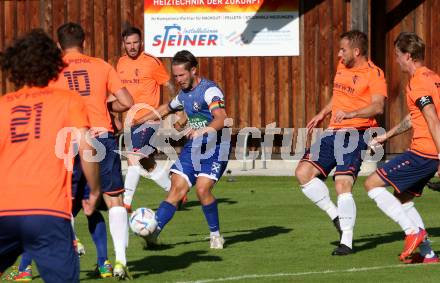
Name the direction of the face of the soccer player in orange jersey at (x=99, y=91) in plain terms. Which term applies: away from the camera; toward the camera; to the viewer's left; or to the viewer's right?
away from the camera

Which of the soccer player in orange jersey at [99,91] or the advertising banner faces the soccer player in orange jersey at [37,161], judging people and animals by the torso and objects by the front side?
the advertising banner

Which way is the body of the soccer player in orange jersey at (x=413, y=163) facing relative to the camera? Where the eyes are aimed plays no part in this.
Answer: to the viewer's left

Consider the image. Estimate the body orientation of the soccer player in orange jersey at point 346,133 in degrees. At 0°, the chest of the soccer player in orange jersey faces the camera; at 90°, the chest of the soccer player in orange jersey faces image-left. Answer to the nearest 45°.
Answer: approximately 45°

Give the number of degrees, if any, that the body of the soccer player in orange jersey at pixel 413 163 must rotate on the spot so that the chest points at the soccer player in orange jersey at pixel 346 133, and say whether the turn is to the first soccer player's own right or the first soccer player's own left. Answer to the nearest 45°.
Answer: approximately 45° to the first soccer player's own right

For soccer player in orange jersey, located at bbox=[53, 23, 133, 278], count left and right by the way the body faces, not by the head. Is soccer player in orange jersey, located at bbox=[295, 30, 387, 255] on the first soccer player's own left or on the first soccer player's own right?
on the first soccer player's own right

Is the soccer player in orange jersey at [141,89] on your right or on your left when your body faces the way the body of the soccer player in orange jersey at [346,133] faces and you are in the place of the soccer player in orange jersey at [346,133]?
on your right

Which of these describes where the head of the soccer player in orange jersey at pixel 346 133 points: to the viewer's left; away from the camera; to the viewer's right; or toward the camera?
to the viewer's left

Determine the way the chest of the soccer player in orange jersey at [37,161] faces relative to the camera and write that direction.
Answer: away from the camera

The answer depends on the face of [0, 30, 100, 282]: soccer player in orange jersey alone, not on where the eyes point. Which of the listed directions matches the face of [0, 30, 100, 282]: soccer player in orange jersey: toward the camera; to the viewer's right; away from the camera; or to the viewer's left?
away from the camera
